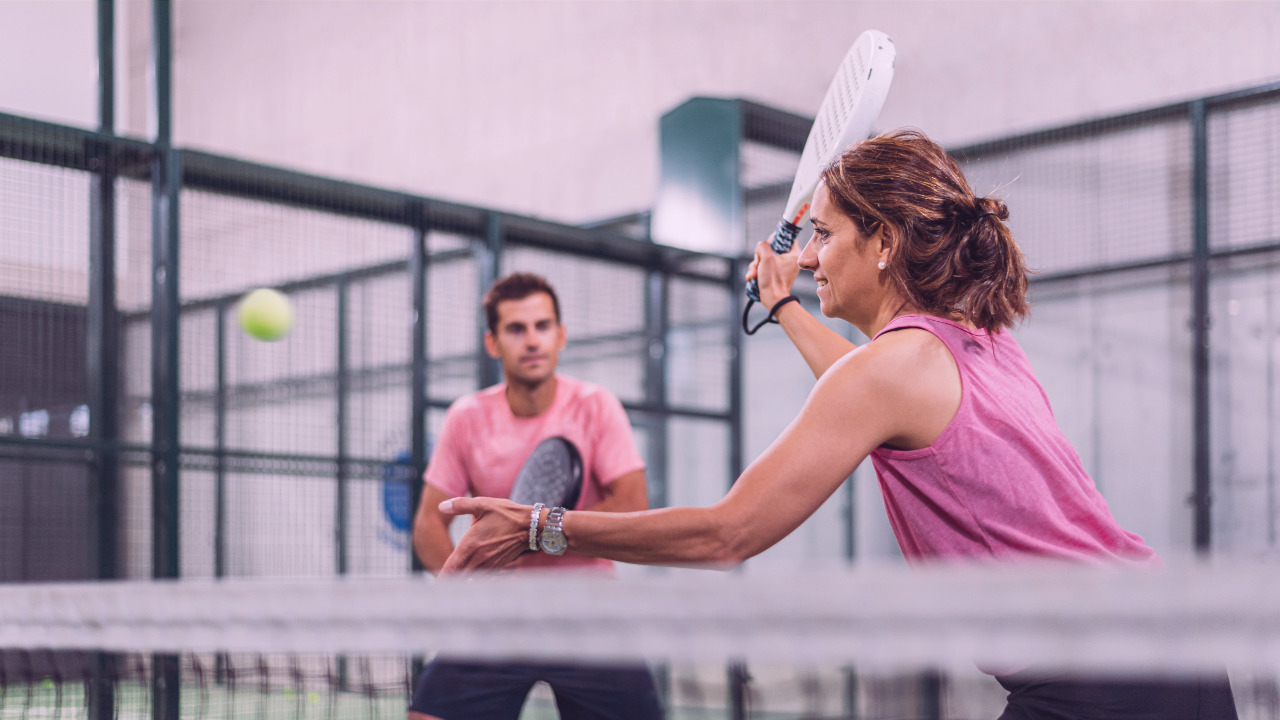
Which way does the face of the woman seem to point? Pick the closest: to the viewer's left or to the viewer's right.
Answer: to the viewer's left

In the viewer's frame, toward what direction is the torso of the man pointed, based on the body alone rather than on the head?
toward the camera

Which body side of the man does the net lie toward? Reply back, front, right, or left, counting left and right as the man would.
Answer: front

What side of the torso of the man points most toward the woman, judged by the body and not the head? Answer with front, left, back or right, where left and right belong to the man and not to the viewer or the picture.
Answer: front

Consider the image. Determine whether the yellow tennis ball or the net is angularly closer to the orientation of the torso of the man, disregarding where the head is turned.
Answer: the net

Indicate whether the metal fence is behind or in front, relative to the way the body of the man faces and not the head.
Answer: behind
